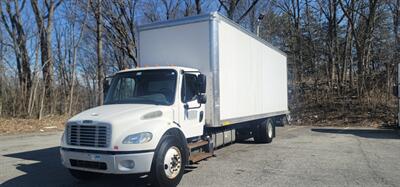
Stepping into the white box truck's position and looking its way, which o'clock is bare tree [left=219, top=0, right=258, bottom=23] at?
The bare tree is roughly at 5 o'clock from the white box truck.

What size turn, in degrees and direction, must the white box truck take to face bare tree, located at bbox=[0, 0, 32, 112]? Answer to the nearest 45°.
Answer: approximately 90° to its right

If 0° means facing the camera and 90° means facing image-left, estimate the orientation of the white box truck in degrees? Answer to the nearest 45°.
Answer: approximately 45°

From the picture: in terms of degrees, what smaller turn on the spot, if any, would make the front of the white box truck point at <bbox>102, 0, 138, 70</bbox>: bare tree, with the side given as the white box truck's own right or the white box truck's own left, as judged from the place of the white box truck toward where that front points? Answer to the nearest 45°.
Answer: approximately 135° to the white box truck's own right

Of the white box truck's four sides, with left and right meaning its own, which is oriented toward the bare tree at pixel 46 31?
right
